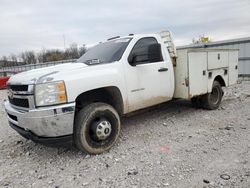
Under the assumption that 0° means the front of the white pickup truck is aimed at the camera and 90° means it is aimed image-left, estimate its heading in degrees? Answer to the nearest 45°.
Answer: approximately 45°
